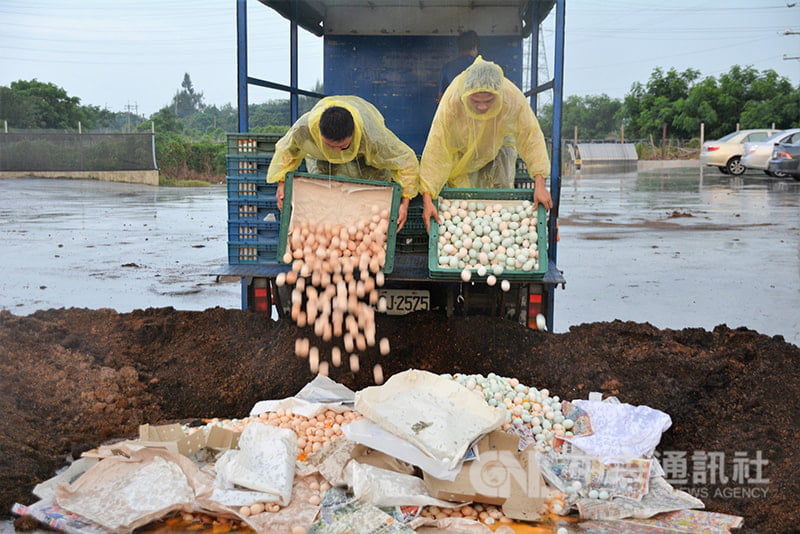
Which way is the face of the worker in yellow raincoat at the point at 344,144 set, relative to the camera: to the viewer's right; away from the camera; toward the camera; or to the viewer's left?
toward the camera

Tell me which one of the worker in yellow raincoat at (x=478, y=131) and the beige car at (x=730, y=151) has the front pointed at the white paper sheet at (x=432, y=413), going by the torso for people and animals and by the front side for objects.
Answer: the worker in yellow raincoat

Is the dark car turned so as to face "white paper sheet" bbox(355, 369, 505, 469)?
no

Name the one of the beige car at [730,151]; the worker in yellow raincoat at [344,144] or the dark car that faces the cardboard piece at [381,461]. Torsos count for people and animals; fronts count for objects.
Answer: the worker in yellow raincoat

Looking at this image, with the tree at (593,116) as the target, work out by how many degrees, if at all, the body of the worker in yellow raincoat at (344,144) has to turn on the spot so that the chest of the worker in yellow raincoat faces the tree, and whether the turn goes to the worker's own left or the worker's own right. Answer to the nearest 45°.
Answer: approximately 180°

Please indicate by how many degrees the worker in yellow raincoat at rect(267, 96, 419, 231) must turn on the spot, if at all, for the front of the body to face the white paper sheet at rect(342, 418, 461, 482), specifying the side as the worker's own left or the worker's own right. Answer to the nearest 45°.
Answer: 0° — they already face it

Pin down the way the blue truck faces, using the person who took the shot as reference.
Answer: facing away from the viewer

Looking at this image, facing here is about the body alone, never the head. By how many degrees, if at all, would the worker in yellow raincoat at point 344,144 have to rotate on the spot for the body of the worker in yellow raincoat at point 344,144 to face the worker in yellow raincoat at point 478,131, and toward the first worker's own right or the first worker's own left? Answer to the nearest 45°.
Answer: approximately 90° to the first worker's own left

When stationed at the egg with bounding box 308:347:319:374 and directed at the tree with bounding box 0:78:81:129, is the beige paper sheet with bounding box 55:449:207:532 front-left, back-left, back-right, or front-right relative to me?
back-left

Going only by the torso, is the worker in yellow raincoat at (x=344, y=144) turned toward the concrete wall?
no

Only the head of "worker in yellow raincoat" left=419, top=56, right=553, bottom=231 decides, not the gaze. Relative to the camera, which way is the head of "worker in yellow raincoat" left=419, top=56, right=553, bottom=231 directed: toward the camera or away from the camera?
toward the camera

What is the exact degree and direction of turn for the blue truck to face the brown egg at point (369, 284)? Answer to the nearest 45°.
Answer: approximately 180°

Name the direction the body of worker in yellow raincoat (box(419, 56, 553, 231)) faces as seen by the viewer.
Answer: toward the camera

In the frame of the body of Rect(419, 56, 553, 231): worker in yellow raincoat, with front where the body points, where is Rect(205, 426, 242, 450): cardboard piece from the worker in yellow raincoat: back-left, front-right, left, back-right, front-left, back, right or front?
front-right

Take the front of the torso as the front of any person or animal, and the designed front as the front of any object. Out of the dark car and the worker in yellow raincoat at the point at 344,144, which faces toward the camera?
the worker in yellow raincoat

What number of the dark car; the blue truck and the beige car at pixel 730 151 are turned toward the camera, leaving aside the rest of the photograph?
0

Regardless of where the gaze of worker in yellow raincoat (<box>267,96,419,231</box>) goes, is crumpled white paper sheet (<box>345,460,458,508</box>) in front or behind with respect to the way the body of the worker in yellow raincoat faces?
in front

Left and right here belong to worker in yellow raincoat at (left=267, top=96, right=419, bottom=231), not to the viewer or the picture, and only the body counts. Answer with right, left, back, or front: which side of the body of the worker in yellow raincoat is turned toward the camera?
front
